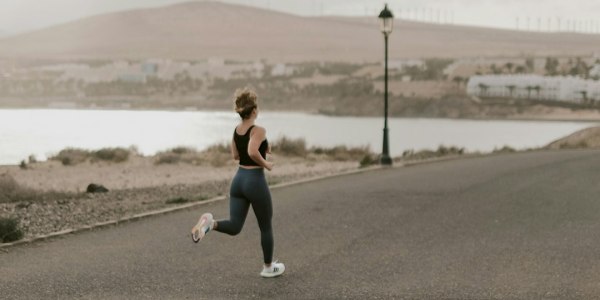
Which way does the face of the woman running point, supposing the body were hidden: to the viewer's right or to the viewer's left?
to the viewer's right

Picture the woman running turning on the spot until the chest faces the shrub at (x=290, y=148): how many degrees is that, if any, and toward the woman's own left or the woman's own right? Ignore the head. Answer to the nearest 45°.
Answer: approximately 45° to the woman's own left

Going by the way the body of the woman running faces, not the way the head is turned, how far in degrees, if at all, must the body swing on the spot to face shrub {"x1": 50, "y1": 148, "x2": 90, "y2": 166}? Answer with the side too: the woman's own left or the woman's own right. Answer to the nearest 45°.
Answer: approximately 45° to the woman's own left

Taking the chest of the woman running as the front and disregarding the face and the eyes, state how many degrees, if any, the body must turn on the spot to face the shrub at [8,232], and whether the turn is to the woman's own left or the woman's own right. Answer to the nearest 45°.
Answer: approximately 90° to the woman's own left

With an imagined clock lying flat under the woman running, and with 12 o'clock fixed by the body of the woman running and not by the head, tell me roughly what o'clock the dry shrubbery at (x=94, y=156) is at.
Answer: The dry shrubbery is roughly at 10 o'clock from the woman running.

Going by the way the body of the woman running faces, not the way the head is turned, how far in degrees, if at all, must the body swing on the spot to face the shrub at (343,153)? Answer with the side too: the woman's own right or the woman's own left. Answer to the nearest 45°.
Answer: approximately 45° to the woman's own left

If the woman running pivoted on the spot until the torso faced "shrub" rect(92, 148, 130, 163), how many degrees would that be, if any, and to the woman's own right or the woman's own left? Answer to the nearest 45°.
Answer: approximately 45° to the woman's own left

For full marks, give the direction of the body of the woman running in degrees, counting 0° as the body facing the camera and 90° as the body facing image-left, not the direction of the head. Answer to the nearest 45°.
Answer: approximately 225°

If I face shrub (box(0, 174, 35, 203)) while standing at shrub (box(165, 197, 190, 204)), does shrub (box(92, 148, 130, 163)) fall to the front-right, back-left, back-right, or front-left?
front-right

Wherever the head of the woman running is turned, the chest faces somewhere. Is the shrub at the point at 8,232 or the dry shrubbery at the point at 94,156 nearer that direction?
the dry shrubbery

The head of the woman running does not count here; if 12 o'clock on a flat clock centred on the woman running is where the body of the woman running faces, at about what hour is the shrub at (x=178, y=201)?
The shrub is roughly at 10 o'clock from the woman running.

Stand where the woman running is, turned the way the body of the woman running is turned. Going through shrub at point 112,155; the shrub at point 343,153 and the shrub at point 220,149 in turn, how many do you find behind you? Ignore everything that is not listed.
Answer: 0

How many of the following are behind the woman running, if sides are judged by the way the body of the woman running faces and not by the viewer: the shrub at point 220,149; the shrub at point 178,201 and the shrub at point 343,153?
0
